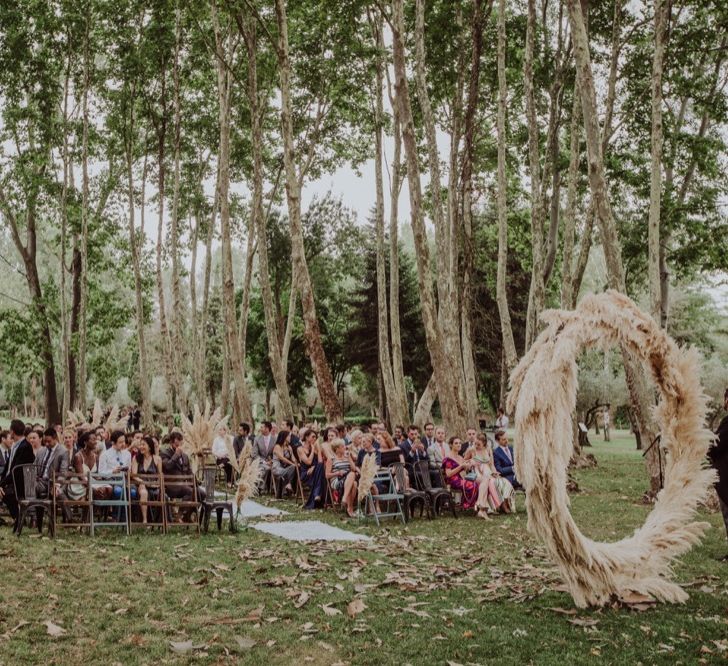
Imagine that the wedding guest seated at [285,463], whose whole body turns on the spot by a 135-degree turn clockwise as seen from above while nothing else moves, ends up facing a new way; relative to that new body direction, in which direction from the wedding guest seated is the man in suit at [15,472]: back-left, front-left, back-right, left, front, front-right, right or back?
front-left

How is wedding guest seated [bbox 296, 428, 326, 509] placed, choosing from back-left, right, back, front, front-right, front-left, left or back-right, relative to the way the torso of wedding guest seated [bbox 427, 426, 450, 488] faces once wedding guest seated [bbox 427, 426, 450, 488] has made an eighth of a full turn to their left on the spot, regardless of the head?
back

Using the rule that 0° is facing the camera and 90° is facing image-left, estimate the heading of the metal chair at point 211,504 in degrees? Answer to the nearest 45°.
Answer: approximately 315°

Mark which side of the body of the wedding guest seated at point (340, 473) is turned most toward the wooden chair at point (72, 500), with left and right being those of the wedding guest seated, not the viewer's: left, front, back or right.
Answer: right

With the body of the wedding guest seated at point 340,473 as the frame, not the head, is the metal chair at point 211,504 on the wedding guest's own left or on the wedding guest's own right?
on the wedding guest's own right
